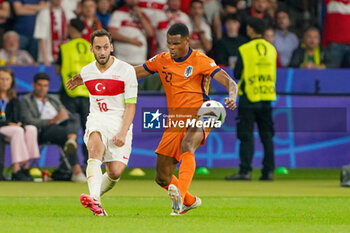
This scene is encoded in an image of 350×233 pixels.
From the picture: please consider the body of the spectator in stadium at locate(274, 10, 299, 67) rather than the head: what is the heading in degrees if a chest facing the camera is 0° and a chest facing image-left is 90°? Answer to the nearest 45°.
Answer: approximately 0°

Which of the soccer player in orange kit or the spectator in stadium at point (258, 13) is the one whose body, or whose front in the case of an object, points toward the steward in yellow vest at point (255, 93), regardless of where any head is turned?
the spectator in stadium

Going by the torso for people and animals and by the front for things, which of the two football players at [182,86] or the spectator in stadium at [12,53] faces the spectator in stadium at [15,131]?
the spectator in stadium at [12,53]

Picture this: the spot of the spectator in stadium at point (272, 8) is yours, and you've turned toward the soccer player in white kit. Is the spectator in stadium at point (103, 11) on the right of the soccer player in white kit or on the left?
right

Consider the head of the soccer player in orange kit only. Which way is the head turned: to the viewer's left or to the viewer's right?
to the viewer's left

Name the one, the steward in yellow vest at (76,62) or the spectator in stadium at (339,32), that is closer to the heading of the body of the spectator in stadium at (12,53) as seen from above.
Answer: the steward in yellow vest

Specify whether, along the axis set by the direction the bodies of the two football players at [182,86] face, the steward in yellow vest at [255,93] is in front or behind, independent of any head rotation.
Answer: behind
